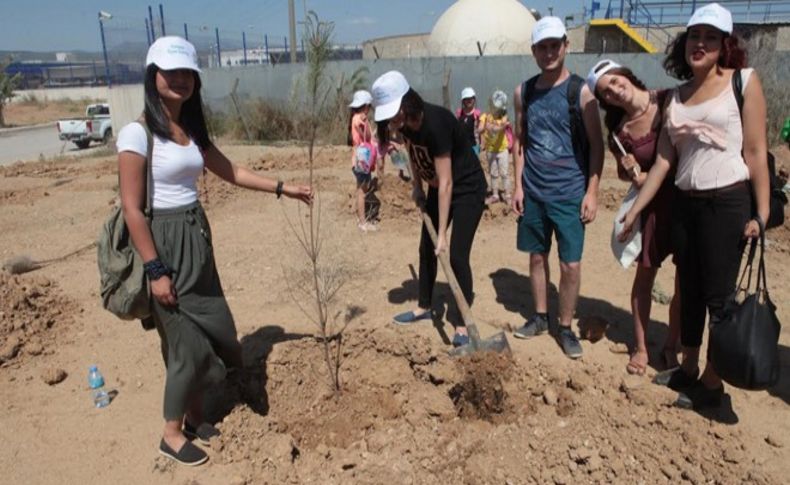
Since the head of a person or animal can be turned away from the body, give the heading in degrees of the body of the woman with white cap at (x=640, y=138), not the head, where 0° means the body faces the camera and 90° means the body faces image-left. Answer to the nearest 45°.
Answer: approximately 0°

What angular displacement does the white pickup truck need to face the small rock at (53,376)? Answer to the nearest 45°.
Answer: approximately 135° to its right

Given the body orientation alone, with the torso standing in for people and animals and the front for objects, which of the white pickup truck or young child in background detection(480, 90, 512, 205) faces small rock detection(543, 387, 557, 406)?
the young child in background

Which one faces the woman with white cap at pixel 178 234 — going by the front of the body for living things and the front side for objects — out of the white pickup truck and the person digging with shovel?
the person digging with shovel

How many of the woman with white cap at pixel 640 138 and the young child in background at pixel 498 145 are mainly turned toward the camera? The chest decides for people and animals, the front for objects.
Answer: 2

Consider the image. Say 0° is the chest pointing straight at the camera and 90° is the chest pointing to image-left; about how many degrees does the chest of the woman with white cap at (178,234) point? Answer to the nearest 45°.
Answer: approximately 315°

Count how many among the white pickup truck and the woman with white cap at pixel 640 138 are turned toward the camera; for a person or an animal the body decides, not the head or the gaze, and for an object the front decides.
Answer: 1

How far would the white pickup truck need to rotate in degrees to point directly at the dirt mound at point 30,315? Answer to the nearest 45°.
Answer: approximately 135° to its right

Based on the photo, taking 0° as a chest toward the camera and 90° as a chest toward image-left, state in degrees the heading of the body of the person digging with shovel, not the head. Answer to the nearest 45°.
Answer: approximately 45°
